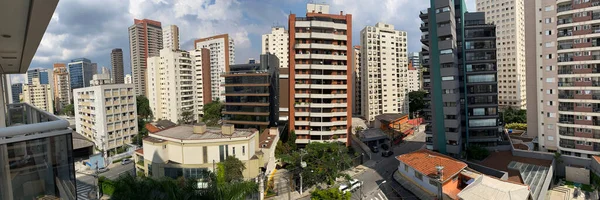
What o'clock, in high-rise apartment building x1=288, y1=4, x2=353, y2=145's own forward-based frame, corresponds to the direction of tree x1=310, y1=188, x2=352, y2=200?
The tree is roughly at 12 o'clock from the high-rise apartment building.

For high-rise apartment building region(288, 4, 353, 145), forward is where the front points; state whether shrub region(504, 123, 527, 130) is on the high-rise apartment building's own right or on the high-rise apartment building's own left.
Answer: on the high-rise apartment building's own left

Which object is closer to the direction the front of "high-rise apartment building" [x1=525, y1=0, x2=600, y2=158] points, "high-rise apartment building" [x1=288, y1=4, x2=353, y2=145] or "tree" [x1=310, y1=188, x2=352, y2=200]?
the tree

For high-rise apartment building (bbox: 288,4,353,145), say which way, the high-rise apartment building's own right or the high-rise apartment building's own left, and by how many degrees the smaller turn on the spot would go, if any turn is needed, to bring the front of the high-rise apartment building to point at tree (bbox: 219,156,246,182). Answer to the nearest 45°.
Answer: approximately 45° to the high-rise apartment building's own right

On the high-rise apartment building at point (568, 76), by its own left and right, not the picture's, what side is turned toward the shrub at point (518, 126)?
right

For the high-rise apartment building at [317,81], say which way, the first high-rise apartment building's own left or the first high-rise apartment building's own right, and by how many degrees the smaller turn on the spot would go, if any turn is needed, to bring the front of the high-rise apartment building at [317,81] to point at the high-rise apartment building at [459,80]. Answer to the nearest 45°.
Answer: approximately 90° to the first high-rise apartment building's own left

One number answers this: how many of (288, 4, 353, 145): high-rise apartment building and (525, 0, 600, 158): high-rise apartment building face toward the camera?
2

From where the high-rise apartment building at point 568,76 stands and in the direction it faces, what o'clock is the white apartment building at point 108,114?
The white apartment building is roughly at 2 o'clock from the high-rise apartment building.

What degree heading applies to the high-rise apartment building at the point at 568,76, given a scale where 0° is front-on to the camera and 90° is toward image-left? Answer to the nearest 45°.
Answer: approximately 0°
